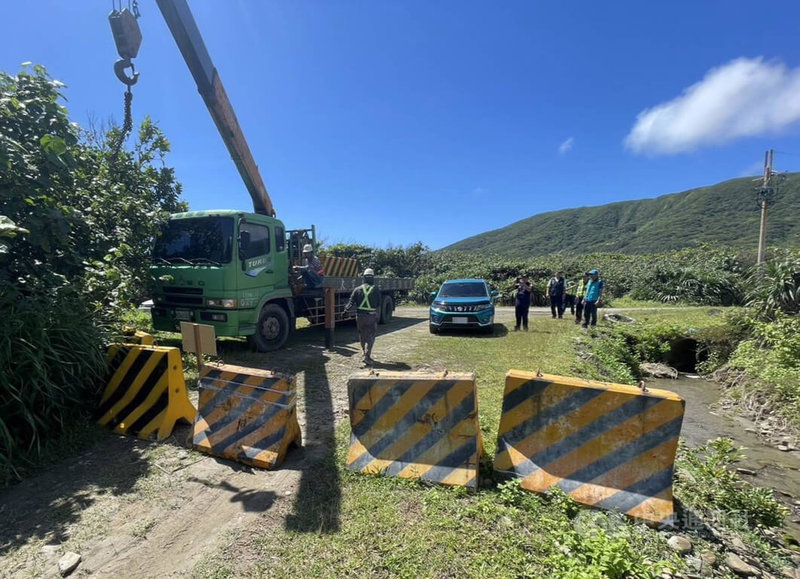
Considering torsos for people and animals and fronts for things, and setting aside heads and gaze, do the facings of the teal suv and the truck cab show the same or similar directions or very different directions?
same or similar directions

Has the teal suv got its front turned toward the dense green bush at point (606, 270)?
no

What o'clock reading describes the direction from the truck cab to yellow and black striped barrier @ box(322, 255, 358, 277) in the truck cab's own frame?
The yellow and black striped barrier is roughly at 6 o'clock from the truck cab.

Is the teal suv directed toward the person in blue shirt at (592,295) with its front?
no

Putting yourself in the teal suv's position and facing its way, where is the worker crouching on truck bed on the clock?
The worker crouching on truck bed is roughly at 2 o'clock from the teal suv.

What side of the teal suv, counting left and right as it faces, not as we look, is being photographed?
front

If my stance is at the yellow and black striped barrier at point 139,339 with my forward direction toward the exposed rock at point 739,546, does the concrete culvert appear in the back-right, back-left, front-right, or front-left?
front-left

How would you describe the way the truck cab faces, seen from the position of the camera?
facing the viewer and to the left of the viewer

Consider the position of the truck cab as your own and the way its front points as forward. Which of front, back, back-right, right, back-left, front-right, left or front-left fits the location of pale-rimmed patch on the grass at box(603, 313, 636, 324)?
back-left

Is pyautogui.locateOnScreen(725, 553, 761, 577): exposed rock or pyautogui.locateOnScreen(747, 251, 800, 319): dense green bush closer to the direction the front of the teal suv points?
the exposed rock

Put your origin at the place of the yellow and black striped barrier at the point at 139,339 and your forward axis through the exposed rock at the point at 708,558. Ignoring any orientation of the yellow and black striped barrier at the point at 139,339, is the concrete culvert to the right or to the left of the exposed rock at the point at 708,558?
left

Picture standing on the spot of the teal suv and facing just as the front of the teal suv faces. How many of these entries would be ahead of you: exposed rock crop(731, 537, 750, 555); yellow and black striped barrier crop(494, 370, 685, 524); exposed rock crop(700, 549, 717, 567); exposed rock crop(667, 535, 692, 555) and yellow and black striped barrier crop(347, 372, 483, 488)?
5

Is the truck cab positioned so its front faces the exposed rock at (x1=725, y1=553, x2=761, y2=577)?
no

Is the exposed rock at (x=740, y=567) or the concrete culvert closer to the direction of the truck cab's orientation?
the exposed rock

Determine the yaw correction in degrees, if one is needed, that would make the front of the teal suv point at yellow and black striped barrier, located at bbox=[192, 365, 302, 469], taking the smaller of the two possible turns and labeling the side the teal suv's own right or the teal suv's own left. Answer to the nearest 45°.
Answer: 0° — it already faces it

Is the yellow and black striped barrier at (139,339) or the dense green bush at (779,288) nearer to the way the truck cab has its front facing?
the yellow and black striped barrier

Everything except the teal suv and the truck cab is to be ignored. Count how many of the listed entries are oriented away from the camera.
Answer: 0

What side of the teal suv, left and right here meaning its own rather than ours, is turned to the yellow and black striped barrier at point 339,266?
right

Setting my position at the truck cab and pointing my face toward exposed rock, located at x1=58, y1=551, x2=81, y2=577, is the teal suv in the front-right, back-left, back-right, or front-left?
back-left

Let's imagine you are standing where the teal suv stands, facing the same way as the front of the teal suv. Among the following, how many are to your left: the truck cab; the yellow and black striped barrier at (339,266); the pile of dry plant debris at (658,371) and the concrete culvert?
2

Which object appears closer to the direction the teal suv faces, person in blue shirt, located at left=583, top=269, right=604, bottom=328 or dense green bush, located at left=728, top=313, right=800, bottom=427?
the dense green bush

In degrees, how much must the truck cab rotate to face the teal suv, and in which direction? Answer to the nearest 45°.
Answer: approximately 135° to its left
